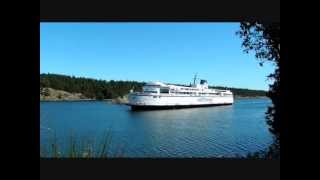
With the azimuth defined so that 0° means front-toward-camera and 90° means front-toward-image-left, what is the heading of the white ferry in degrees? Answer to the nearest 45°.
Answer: approximately 45°

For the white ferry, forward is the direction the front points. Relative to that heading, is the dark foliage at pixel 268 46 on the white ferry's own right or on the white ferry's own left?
on the white ferry's own left
